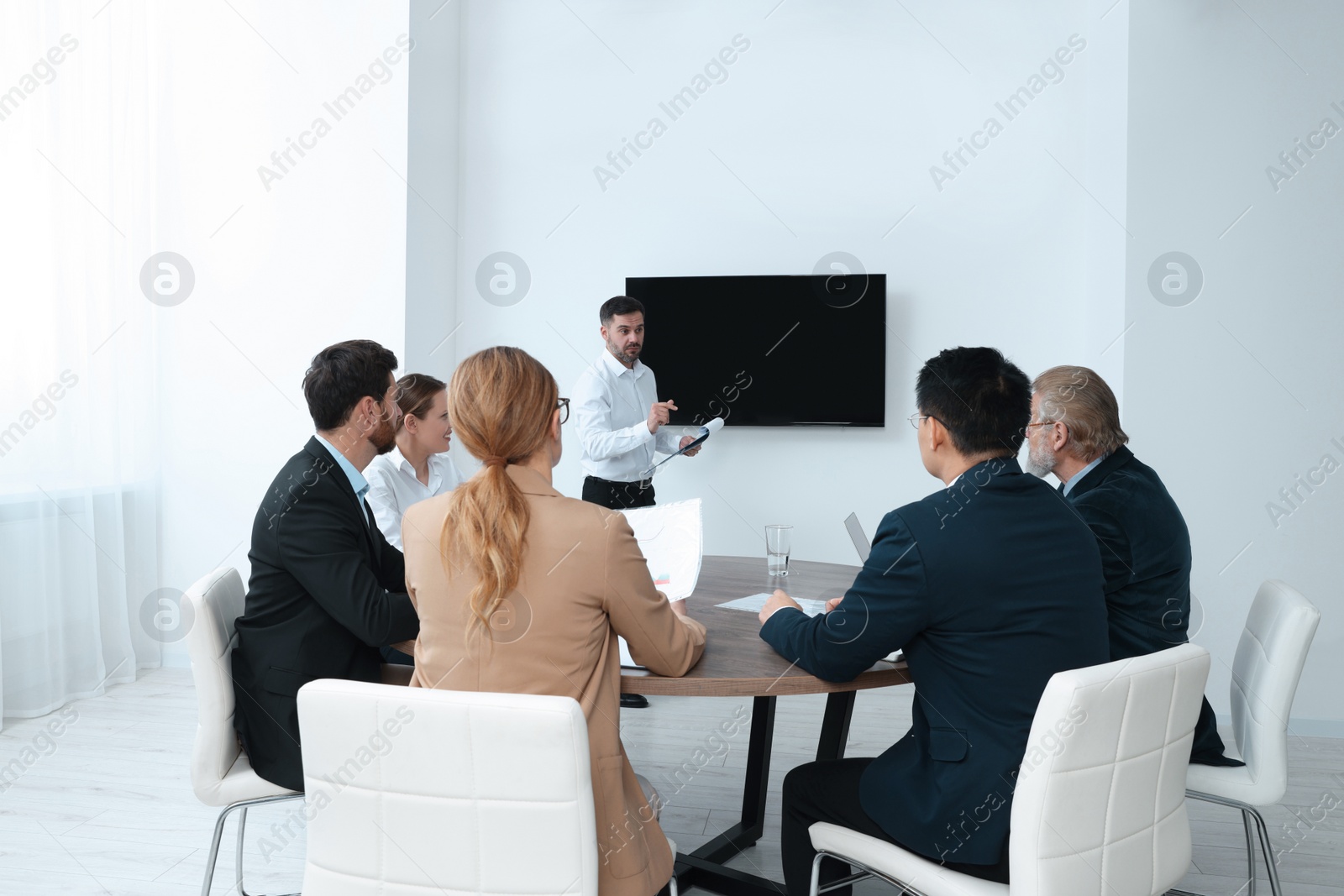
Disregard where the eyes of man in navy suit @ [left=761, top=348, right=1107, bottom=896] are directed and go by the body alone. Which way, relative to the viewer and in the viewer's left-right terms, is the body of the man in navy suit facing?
facing away from the viewer and to the left of the viewer

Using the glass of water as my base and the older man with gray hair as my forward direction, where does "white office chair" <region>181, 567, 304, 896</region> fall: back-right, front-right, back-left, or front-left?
back-right

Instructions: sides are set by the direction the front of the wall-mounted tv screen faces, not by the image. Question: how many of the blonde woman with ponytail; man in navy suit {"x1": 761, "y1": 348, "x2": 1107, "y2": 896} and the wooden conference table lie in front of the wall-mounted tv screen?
3

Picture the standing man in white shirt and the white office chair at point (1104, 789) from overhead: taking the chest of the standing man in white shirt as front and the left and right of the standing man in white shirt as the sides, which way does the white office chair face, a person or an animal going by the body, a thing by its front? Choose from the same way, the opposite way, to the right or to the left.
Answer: the opposite way

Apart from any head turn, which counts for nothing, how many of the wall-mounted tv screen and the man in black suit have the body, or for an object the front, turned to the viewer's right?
1

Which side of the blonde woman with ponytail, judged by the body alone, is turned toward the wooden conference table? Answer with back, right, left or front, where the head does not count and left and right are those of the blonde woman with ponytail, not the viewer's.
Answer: front

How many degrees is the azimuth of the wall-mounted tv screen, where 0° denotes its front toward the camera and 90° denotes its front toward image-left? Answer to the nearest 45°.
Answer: approximately 0°

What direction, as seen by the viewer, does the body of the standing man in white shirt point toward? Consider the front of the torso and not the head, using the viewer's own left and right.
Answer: facing the viewer and to the right of the viewer

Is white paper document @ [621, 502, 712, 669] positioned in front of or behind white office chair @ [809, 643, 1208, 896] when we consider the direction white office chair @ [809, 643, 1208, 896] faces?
in front

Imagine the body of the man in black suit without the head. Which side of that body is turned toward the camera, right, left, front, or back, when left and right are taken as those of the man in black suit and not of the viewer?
right

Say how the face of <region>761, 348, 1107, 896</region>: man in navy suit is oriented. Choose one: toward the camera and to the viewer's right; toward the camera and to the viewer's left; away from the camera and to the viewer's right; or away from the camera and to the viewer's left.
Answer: away from the camera and to the viewer's left

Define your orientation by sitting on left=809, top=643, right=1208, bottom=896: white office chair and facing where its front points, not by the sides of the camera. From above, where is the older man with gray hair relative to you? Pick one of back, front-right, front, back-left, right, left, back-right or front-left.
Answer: front-right

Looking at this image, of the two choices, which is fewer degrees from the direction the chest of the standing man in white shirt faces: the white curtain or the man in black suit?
the man in black suit

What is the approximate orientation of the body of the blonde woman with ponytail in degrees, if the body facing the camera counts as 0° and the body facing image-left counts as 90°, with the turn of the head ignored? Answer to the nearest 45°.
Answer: approximately 225°

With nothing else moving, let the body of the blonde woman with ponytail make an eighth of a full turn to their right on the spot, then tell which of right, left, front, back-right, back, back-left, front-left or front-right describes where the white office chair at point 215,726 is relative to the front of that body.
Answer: back-left

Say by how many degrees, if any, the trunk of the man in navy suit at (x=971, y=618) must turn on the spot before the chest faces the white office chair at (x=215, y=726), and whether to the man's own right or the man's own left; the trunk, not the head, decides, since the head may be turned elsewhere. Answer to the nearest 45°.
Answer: approximately 45° to the man's own left
